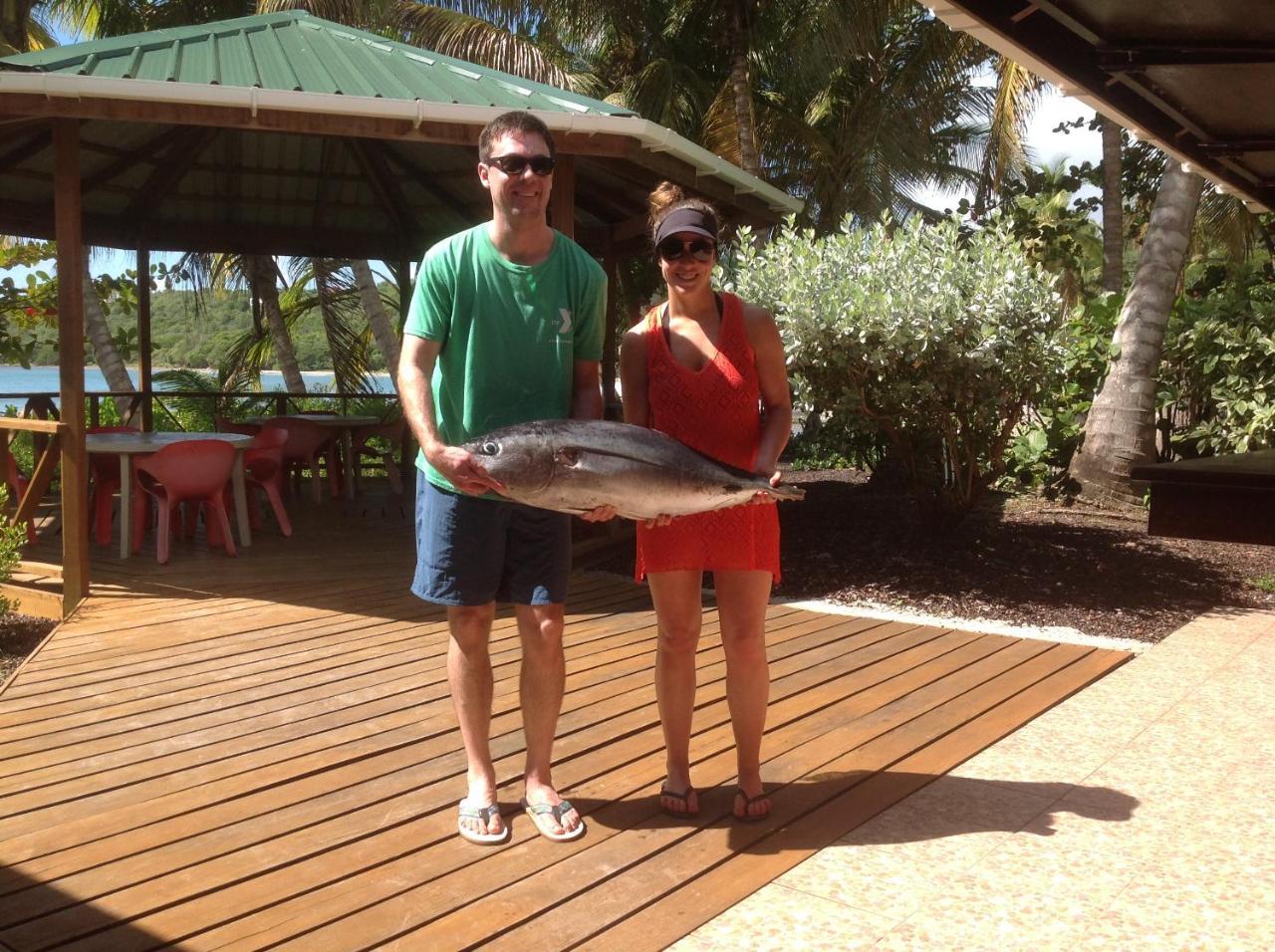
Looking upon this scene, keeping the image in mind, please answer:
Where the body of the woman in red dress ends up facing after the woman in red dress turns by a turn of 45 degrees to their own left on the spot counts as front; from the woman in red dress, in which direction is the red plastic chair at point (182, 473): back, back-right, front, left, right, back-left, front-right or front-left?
back

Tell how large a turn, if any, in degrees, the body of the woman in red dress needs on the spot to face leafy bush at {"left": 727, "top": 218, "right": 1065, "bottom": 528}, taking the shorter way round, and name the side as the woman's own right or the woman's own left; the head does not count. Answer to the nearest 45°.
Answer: approximately 180°

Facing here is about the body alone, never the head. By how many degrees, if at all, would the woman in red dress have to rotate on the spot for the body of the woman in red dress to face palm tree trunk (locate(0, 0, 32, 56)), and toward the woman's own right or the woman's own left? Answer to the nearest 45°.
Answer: approximately 135° to the woman's own right

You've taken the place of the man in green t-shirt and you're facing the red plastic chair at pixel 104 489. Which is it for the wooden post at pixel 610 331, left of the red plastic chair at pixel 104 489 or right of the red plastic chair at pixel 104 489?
right

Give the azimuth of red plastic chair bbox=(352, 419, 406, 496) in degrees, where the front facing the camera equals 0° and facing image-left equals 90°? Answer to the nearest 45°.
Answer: approximately 135°

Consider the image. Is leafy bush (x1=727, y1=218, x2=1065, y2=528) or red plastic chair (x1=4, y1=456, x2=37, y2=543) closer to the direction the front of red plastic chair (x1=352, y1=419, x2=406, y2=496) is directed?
the red plastic chair
